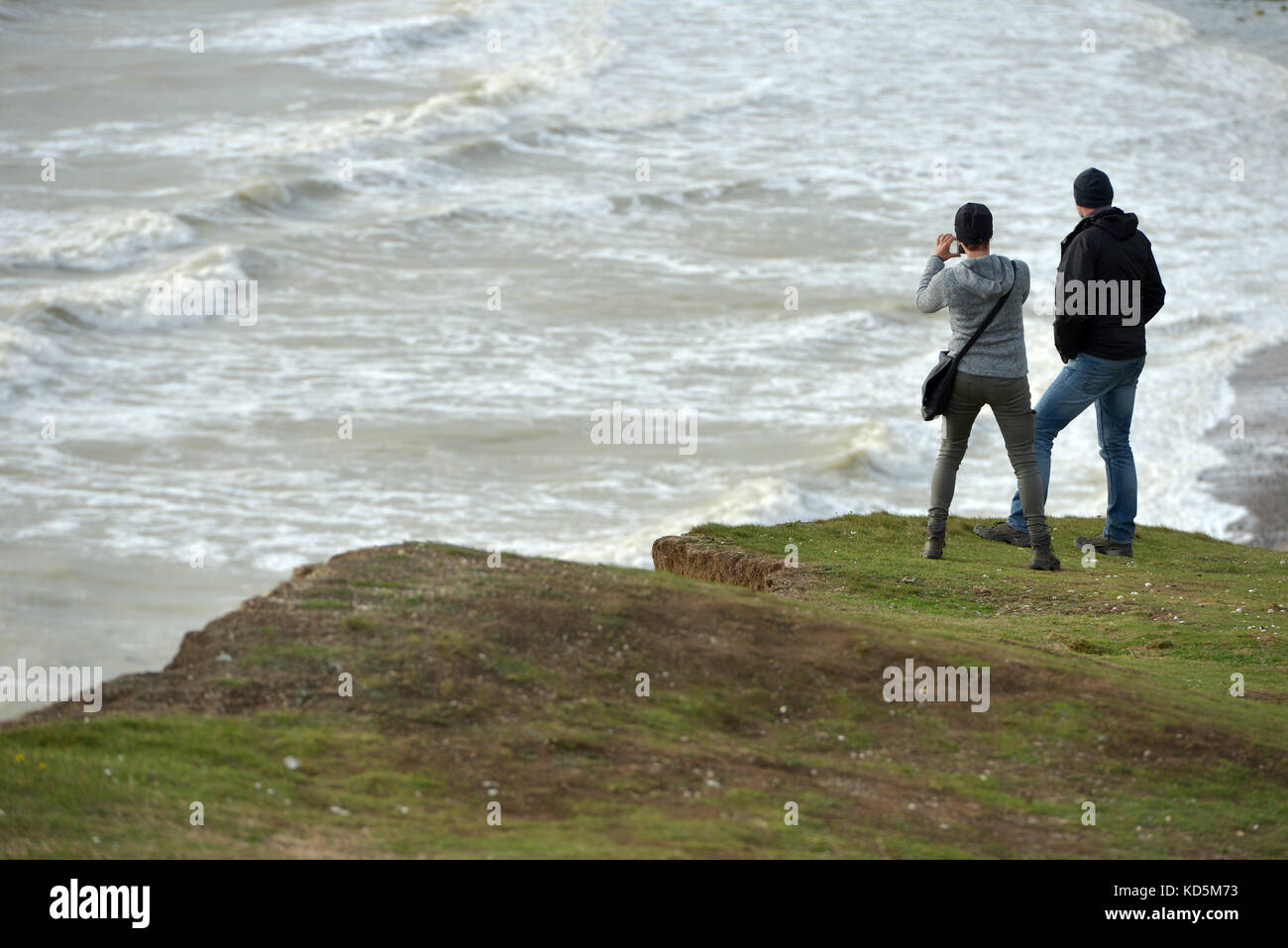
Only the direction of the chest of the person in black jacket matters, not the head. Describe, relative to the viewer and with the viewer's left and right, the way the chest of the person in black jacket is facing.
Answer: facing away from the viewer and to the left of the viewer

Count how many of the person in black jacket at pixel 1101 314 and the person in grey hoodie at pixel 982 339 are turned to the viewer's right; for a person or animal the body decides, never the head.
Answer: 0

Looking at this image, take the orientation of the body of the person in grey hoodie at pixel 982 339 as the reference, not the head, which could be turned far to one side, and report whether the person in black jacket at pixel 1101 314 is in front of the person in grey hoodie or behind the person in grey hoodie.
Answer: in front

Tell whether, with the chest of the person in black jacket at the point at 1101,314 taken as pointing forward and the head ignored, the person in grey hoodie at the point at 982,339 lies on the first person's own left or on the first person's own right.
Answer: on the first person's own left

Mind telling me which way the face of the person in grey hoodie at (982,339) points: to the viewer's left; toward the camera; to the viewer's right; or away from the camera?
away from the camera

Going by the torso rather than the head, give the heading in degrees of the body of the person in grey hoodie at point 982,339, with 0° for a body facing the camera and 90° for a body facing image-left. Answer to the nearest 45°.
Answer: approximately 180°
